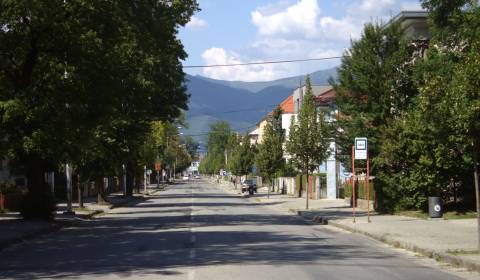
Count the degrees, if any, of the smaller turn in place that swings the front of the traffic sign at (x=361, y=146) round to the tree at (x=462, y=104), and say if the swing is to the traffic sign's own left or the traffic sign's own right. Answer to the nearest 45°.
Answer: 0° — it already faces it

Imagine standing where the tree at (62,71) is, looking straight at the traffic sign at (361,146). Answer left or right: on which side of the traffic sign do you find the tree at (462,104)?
right

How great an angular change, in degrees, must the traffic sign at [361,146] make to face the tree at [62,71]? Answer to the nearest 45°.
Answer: approximately 90° to its right

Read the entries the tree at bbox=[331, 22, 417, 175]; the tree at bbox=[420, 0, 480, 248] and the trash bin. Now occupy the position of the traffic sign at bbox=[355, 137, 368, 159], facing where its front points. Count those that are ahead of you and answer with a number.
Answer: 1

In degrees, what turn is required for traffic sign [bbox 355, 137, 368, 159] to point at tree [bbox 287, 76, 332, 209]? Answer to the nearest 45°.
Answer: approximately 180°

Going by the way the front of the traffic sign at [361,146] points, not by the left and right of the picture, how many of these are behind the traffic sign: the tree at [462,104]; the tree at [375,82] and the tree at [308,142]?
2

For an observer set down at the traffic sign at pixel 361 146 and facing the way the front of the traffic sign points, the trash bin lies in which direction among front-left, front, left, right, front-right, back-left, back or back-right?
back-left

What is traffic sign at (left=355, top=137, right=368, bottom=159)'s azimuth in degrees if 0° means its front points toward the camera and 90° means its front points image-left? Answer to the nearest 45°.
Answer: approximately 0°

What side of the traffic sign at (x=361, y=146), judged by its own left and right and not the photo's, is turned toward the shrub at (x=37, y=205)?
right

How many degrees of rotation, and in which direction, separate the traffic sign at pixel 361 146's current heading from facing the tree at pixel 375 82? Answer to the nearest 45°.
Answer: approximately 180°

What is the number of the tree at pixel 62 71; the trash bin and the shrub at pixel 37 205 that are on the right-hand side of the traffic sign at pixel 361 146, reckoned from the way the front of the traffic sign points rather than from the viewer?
2
